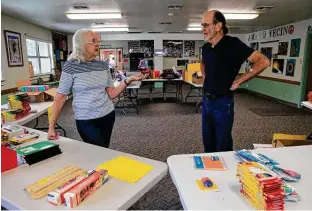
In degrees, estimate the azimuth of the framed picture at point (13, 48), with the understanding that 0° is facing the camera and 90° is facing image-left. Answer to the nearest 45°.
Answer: approximately 315°

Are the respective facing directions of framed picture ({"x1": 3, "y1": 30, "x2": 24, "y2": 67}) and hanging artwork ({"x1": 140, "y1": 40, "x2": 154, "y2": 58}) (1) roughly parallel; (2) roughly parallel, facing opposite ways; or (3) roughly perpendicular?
roughly perpendicular

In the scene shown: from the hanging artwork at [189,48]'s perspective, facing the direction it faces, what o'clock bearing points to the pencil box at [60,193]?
The pencil box is roughly at 12 o'clock from the hanging artwork.

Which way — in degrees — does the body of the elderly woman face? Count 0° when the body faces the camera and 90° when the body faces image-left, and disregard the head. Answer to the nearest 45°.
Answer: approximately 315°

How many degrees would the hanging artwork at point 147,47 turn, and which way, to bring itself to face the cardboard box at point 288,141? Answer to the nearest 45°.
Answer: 0° — it already faces it

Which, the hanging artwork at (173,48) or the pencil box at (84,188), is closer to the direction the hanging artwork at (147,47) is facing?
the pencil box

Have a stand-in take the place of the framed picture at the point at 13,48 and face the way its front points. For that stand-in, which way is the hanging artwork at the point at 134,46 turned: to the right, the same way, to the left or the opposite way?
to the right

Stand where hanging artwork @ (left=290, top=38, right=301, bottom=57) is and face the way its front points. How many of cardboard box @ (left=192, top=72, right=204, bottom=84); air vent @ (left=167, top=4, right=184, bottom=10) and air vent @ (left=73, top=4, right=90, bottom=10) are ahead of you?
3

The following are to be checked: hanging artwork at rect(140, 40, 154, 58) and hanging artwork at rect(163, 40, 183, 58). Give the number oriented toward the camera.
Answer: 2

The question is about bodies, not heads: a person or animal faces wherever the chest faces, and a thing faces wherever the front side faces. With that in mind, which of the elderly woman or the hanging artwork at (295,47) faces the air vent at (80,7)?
the hanging artwork

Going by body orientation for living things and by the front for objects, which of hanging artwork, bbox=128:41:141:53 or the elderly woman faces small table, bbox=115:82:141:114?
the hanging artwork
